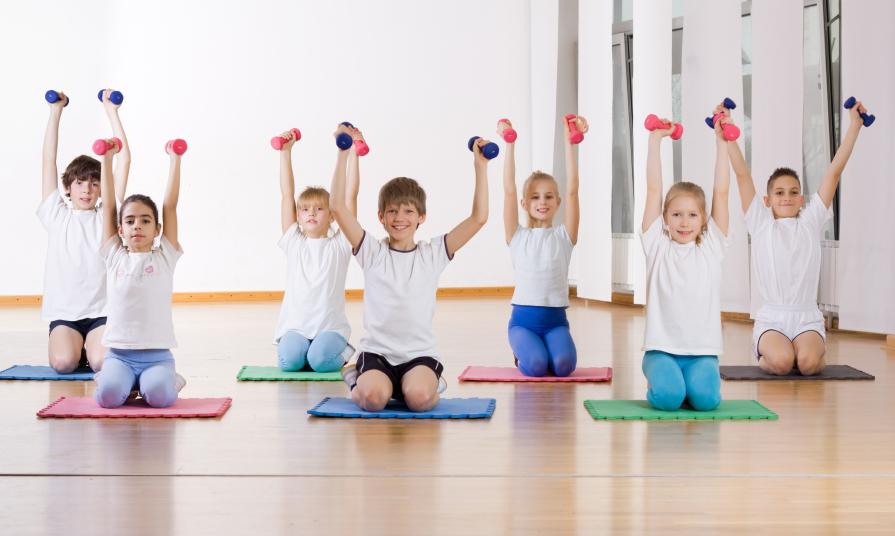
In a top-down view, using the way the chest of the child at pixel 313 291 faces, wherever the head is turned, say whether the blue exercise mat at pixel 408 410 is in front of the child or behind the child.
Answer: in front

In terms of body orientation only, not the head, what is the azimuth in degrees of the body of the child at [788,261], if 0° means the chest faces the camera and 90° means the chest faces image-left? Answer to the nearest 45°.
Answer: approximately 0°

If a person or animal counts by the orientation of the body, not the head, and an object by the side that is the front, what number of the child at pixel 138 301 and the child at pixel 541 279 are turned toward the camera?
2

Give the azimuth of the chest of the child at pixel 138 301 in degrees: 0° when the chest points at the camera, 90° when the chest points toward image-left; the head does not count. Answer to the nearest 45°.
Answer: approximately 0°

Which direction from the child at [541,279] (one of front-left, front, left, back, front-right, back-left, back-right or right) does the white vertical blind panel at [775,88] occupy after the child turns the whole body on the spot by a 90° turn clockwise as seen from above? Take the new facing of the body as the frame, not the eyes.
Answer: back-right

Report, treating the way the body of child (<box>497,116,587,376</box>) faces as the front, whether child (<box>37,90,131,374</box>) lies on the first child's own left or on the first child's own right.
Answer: on the first child's own right
